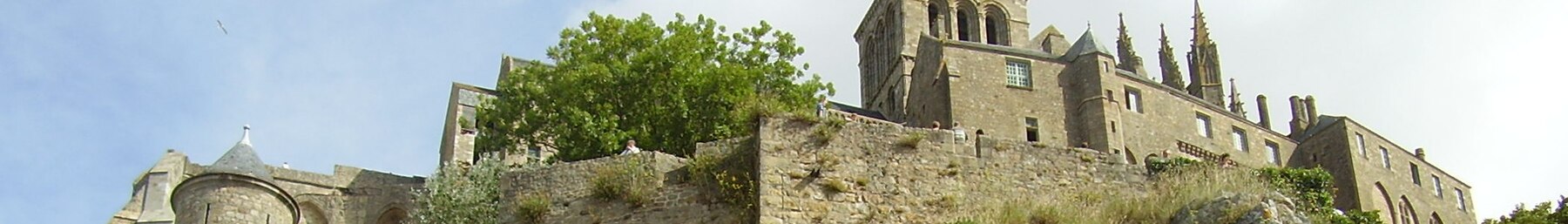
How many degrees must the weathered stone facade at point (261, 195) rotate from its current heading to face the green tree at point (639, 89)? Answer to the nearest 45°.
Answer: approximately 90° to its left

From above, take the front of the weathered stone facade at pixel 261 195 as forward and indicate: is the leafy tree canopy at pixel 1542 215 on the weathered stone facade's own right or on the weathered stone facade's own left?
on the weathered stone facade's own left

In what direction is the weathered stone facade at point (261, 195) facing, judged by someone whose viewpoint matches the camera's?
facing the viewer

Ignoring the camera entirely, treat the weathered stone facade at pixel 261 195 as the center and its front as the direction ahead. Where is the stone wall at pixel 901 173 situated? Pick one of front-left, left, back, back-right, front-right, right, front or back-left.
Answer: front-left

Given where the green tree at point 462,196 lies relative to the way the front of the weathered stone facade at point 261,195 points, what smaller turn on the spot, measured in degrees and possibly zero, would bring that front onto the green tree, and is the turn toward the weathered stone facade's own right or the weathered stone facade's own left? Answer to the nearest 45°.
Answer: approximately 45° to the weathered stone facade's own left

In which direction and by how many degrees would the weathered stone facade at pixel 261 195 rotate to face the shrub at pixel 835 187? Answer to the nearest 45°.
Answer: approximately 45° to its left

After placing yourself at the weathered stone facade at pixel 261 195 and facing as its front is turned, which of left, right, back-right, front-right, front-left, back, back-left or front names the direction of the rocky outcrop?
front-left

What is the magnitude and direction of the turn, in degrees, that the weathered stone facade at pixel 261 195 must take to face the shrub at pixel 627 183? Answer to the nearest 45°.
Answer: approximately 45° to its left
